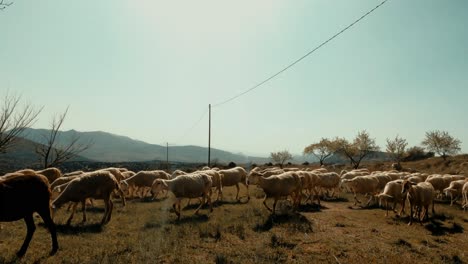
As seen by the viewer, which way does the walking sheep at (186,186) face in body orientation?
to the viewer's left

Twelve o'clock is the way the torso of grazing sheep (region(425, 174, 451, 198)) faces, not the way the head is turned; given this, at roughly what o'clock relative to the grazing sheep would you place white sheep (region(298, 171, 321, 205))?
The white sheep is roughly at 12 o'clock from the grazing sheep.

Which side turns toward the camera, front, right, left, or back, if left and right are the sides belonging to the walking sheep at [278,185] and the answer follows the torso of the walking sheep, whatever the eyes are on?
left

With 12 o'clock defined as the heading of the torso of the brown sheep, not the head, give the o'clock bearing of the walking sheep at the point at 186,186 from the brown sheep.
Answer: The walking sheep is roughly at 5 o'clock from the brown sheep.

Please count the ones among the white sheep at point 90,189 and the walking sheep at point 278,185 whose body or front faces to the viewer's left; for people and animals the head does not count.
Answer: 2

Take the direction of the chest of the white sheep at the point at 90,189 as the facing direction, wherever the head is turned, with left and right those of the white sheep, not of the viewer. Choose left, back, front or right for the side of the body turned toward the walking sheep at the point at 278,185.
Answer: back

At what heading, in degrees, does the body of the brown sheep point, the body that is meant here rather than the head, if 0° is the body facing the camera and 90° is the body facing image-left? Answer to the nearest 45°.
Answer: approximately 90°

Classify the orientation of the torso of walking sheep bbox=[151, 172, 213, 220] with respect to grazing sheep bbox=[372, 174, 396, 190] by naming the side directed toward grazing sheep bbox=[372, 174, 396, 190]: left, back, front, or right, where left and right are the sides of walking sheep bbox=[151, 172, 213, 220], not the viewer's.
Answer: back

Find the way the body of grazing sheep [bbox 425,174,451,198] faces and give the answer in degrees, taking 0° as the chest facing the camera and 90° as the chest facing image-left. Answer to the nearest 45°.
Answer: approximately 45°

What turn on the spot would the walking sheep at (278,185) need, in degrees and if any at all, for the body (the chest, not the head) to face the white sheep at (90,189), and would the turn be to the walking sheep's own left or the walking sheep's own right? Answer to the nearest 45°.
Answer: approximately 45° to the walking sheep's own left

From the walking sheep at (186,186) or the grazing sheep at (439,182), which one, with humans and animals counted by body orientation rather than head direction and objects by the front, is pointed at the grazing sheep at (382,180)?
the grazing sheep at (439,182)

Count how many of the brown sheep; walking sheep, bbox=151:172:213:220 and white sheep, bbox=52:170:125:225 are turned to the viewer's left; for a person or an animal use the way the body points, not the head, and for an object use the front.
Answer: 3

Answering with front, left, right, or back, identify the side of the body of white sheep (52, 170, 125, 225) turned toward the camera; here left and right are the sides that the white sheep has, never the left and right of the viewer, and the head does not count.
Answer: left

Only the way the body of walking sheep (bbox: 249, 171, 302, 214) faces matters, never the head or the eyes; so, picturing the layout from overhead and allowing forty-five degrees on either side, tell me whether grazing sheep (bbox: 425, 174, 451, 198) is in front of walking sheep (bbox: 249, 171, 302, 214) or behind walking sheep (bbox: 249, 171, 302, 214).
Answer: behind
